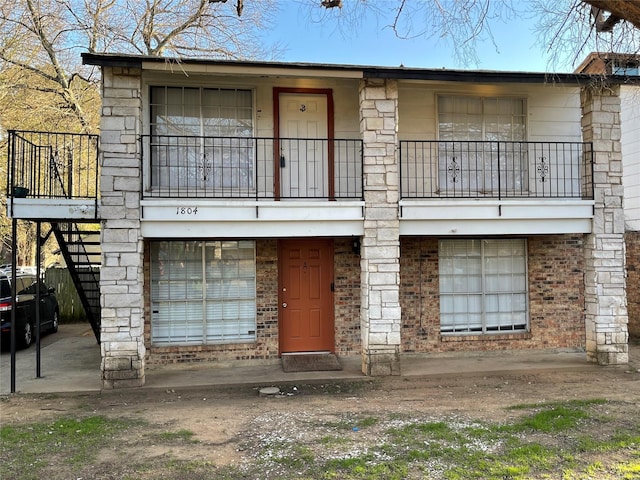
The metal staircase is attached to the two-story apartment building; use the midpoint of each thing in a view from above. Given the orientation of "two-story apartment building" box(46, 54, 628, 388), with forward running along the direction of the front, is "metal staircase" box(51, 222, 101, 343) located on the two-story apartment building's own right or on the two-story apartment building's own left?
on the two-story apartment building's own right

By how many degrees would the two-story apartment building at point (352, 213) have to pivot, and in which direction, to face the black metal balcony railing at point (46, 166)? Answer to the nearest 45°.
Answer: approximately 90° to its right

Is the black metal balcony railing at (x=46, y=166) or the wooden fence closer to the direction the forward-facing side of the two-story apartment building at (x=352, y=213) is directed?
the black metal balcony railing

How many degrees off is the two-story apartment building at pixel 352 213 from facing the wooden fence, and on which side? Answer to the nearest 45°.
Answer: approximately 135° to its right

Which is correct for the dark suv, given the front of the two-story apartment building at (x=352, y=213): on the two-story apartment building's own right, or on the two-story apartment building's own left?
on the two-story apartment building's own right

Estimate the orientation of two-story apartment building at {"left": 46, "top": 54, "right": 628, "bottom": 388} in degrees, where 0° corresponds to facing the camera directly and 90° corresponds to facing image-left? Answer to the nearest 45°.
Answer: approximately 0°
